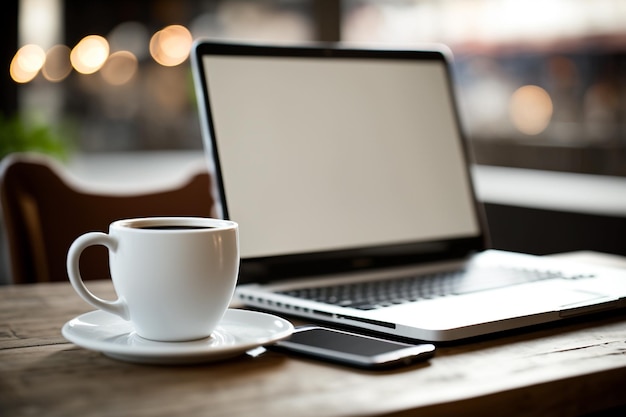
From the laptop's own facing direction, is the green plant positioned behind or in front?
behind

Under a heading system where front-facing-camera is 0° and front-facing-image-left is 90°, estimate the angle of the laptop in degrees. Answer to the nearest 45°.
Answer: approximately 315°

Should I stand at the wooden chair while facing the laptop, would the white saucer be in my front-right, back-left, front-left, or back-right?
front-right
